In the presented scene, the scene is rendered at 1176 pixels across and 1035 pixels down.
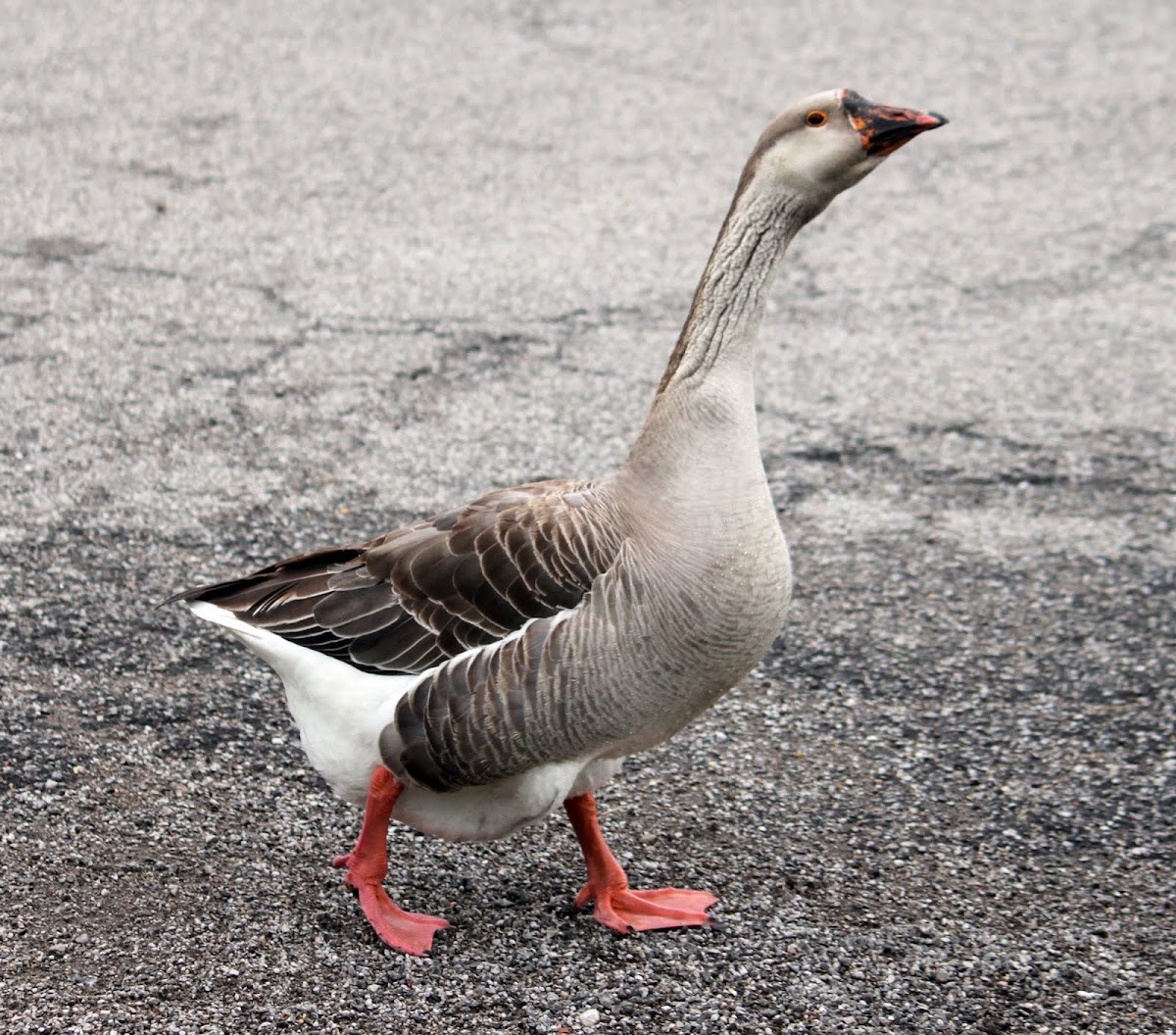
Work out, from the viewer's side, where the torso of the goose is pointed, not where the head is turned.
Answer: to the viewer's right
